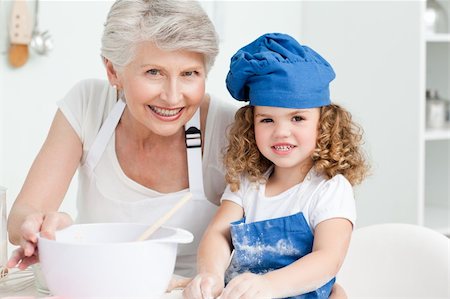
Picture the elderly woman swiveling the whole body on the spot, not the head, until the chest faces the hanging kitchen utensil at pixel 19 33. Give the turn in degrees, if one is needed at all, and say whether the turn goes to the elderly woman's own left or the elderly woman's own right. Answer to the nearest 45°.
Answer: approximately 135° to the elderly woman's own right

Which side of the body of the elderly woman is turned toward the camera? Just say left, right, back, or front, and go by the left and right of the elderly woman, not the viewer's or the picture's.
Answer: front

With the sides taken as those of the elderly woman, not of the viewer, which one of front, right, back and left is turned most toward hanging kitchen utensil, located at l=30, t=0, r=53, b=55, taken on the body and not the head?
back

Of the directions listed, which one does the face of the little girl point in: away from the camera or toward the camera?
toward the camera

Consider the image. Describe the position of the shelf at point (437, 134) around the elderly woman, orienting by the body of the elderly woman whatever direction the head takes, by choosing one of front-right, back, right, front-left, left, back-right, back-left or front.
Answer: back-left

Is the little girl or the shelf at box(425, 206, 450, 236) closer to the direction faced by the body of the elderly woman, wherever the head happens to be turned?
the little girl

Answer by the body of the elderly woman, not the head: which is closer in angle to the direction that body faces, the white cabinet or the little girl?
the little girl

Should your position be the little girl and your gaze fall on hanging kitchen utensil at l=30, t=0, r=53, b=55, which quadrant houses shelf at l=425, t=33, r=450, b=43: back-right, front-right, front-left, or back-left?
front-right

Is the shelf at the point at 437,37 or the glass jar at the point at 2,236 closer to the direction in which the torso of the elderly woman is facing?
the glass jar

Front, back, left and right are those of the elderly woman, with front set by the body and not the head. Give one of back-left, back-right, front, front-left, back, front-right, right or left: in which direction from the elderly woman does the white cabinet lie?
back-left

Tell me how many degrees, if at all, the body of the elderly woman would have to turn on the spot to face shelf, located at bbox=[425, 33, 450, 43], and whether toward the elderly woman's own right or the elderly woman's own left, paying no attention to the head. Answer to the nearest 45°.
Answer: approximately 135° to the elderly woman's own left

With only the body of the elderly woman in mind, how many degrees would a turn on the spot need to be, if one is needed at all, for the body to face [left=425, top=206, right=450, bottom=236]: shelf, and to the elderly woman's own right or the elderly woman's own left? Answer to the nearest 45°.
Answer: approximately 135° to the elderly woman's own left
